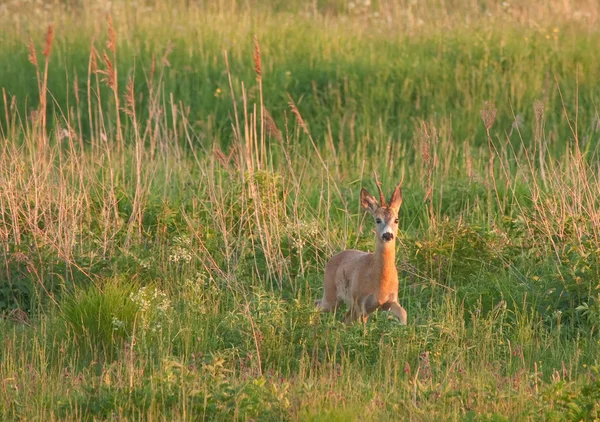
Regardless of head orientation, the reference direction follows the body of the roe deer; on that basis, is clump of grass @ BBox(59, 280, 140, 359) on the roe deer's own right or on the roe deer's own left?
on the roe deer's own right

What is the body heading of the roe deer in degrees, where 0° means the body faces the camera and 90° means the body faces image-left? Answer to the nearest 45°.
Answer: approximately 315°
